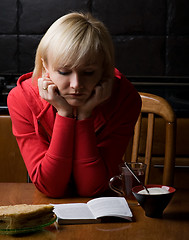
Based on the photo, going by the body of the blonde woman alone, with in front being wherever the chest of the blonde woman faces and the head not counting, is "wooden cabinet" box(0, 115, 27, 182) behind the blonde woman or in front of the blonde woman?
behind

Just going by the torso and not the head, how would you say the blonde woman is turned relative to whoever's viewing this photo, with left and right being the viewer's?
facing the viewer

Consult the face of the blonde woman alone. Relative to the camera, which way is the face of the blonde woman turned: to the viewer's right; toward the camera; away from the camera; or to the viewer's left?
toward the camera
